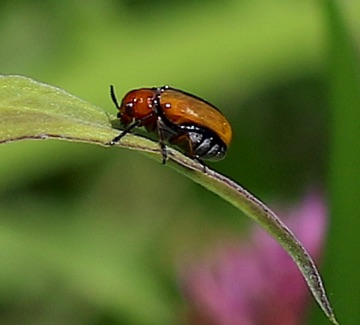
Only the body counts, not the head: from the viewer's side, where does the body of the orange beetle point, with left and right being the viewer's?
facing to the left of the viewer
